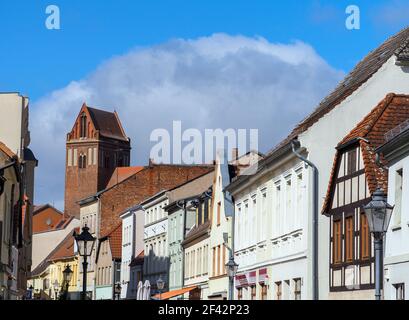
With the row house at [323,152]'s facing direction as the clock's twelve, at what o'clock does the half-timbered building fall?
The half-timbered building is roughly at 10 o'clock from the row house.

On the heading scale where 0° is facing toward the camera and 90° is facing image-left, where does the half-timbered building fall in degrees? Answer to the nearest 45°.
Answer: approximately 45°

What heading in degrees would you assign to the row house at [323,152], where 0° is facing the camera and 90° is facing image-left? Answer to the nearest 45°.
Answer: approximately 45°

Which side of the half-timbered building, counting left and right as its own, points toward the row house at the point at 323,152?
right

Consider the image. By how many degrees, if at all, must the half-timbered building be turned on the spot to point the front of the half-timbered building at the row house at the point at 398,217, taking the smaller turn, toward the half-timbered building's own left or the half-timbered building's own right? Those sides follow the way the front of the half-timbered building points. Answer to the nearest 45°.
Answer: approximately 45° to the half-timbered building's own left

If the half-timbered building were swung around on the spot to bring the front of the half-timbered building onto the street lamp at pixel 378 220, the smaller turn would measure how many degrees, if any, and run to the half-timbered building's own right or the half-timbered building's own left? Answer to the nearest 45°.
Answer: approximately 45° to the half-timbered building's own left
